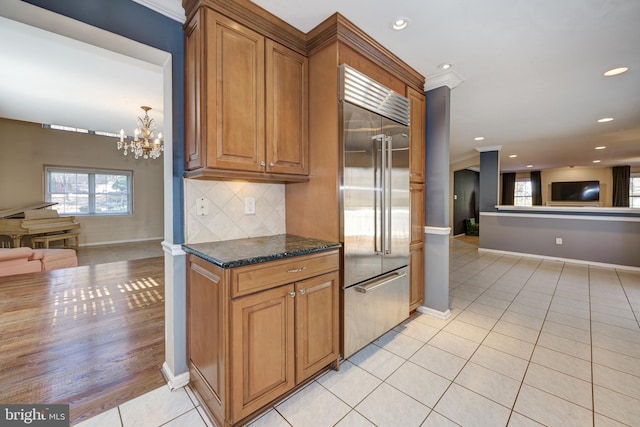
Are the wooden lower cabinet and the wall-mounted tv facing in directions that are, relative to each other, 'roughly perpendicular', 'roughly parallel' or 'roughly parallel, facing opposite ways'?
roughly perpendicular

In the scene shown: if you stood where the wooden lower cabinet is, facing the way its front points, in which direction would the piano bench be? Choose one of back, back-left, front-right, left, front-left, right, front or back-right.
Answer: back

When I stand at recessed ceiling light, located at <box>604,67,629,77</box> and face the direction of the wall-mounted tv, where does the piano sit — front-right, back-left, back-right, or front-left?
back-left

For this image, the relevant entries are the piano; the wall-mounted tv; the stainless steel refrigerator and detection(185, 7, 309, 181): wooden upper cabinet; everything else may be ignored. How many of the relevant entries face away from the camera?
0

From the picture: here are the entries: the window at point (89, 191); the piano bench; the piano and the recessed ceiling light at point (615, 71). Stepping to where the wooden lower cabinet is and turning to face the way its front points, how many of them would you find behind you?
3

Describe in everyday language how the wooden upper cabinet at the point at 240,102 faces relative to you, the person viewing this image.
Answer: facing the viewer and to the right of the viewer

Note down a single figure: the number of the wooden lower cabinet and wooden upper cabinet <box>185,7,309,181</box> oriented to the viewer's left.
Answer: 0

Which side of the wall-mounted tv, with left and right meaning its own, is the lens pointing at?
front

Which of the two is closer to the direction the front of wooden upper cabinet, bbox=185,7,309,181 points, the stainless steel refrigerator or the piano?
the stainless steel refrigerator

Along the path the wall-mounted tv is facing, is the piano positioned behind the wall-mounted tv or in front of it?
in front

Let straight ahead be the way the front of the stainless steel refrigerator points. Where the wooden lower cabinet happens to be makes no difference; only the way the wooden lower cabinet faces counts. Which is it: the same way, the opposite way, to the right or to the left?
the same way

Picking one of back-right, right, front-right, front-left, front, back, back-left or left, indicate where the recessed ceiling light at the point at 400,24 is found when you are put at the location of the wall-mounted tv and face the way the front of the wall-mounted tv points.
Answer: front

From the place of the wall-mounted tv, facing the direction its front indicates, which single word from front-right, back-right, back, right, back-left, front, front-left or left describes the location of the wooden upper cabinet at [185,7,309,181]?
front
